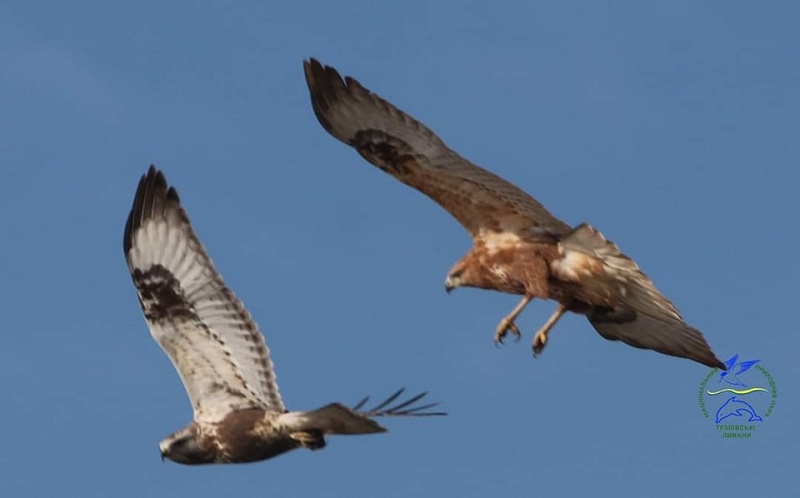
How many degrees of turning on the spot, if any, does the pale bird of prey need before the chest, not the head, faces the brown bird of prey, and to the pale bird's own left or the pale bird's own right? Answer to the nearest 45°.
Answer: approximately 180°

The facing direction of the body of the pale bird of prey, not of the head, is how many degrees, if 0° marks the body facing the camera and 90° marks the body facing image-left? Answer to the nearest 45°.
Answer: approximately 90°
